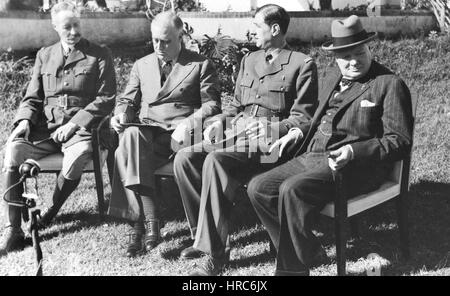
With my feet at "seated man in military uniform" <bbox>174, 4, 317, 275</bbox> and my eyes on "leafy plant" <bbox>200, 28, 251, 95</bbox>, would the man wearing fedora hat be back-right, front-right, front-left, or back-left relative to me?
back-right

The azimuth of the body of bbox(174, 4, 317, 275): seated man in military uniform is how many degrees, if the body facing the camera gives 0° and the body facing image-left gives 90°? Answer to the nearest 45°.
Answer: approximately 45°

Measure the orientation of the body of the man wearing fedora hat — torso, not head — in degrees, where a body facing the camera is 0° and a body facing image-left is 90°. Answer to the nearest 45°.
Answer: approximately 45°

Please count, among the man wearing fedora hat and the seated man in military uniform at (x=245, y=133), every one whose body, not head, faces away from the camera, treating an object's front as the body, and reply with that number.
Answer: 0

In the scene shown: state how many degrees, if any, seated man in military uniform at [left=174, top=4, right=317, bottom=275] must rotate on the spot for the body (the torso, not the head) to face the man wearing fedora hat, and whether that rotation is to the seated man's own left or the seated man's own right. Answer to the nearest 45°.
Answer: approximately 90° to the seated man's own left

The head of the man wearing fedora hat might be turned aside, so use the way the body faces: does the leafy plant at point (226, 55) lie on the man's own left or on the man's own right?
on the man's own right

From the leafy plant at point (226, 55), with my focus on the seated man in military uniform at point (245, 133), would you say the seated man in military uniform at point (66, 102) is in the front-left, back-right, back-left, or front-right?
front-right

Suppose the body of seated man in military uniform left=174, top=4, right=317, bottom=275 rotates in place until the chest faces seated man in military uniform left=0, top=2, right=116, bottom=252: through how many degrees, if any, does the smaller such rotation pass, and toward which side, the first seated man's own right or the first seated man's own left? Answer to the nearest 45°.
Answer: approximately 90° to the first seated man's own right

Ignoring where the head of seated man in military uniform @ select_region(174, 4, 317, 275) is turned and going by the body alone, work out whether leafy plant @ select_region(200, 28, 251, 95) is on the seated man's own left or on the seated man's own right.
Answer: on the seated man's own right

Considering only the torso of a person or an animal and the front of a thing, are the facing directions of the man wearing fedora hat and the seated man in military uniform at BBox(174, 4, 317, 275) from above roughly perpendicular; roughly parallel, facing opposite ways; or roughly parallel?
roughly parallel

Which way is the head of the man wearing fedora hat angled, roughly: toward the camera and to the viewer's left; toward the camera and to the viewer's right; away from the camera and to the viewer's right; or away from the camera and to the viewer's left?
toward the camera and to the viewer's left
